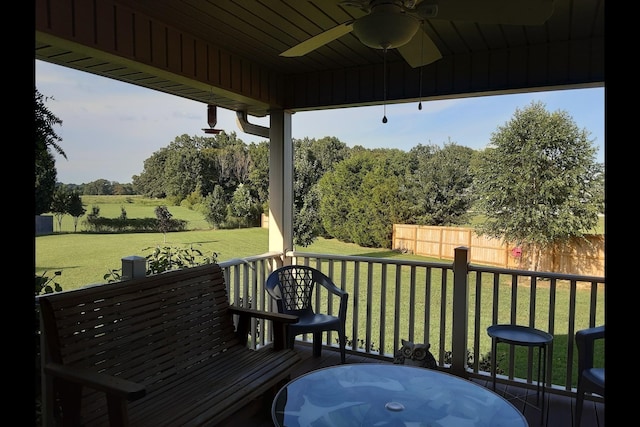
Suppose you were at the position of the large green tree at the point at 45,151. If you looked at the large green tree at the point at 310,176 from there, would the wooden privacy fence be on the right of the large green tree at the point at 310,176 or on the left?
right

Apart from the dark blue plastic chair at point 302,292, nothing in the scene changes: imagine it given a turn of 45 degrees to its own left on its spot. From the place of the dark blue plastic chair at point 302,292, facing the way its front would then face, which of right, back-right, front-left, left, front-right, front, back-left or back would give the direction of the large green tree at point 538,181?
front-left

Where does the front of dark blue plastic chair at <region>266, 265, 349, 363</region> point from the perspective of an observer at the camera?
facing the viewer and to the right of the viewer

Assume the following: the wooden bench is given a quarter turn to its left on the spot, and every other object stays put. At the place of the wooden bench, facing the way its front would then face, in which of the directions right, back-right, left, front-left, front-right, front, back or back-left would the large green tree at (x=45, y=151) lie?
left

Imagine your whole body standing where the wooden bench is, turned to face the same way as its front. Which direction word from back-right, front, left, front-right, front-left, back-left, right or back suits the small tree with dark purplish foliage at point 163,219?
back-left

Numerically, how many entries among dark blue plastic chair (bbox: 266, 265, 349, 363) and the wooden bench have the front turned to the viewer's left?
0

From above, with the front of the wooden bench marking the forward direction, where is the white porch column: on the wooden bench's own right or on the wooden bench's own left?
on the wooden bench's own left

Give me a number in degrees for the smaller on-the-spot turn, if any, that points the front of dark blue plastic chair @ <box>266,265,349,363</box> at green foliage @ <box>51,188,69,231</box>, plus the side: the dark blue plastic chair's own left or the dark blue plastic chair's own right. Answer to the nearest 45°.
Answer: approximately 135° to the dark blue plastic chair's own right

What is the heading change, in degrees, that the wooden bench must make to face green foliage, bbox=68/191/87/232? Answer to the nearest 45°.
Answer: approximately 135° to its left

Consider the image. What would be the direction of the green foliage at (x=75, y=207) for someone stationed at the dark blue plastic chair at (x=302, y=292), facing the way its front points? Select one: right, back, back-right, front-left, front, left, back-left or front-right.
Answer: back-right

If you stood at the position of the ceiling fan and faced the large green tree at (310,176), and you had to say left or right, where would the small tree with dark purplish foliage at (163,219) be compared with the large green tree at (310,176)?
left

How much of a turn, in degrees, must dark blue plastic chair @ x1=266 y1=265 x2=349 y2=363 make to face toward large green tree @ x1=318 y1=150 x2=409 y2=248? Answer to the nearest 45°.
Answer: approximately 135° to its left

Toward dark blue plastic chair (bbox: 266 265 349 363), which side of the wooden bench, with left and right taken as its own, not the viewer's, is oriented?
left
